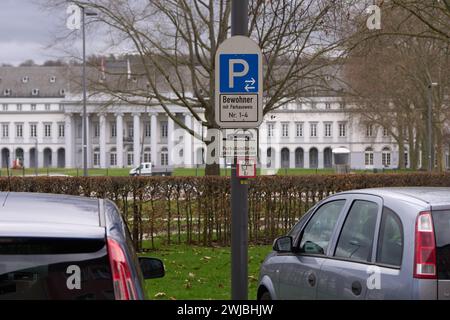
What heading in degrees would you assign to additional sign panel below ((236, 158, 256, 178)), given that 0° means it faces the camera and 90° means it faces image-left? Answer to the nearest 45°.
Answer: approximately 0°

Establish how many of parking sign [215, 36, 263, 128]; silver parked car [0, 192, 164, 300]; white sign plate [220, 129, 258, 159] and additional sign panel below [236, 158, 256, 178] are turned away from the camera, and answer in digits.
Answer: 1

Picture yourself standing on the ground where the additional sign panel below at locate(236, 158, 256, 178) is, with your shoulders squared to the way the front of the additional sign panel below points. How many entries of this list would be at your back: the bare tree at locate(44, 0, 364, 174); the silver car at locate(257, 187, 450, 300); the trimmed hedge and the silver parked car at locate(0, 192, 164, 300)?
2

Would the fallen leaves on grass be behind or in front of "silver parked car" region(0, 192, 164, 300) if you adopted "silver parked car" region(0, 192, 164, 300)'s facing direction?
in front

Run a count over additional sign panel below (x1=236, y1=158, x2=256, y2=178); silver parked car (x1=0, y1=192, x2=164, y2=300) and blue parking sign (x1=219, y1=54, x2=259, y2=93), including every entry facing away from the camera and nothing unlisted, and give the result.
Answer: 1

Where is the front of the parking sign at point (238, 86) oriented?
toward the camera

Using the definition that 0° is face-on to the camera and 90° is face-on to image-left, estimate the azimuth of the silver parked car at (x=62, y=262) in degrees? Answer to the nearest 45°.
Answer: approximately 180°

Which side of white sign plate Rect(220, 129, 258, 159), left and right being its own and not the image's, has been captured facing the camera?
front

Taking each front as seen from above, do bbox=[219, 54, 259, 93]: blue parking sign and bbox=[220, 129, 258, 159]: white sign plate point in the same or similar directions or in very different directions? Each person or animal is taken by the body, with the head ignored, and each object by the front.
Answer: same or similar directions

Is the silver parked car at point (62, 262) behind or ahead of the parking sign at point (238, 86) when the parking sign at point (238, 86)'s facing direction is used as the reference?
ahead

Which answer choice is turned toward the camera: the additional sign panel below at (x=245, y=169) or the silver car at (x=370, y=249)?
the additional sign panel below

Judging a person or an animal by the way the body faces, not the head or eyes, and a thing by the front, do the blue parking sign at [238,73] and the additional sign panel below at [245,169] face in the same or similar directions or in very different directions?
same or similar directions

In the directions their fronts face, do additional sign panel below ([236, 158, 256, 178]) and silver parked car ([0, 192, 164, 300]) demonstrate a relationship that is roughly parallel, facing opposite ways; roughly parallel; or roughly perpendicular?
roughly parallel, facing opposite ways
